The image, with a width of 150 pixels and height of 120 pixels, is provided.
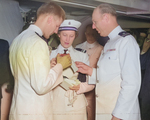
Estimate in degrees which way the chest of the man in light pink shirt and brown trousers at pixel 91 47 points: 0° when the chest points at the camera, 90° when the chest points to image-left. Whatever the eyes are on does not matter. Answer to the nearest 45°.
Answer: approximately 0°

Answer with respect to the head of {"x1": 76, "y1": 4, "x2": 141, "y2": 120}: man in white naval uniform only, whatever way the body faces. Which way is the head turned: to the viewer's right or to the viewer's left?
to the viewer's left

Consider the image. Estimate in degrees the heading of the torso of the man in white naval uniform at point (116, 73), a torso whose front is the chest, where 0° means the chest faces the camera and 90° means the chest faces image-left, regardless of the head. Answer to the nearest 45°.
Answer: approximately 90°

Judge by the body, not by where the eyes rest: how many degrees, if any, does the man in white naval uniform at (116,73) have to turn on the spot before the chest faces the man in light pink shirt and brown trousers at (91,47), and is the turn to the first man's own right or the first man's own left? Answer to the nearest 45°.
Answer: approximately 90° to the first man's own right

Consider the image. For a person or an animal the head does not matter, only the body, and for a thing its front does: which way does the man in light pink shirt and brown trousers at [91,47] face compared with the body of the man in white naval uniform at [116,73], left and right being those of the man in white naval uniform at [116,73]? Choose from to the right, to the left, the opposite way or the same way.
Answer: to the left
